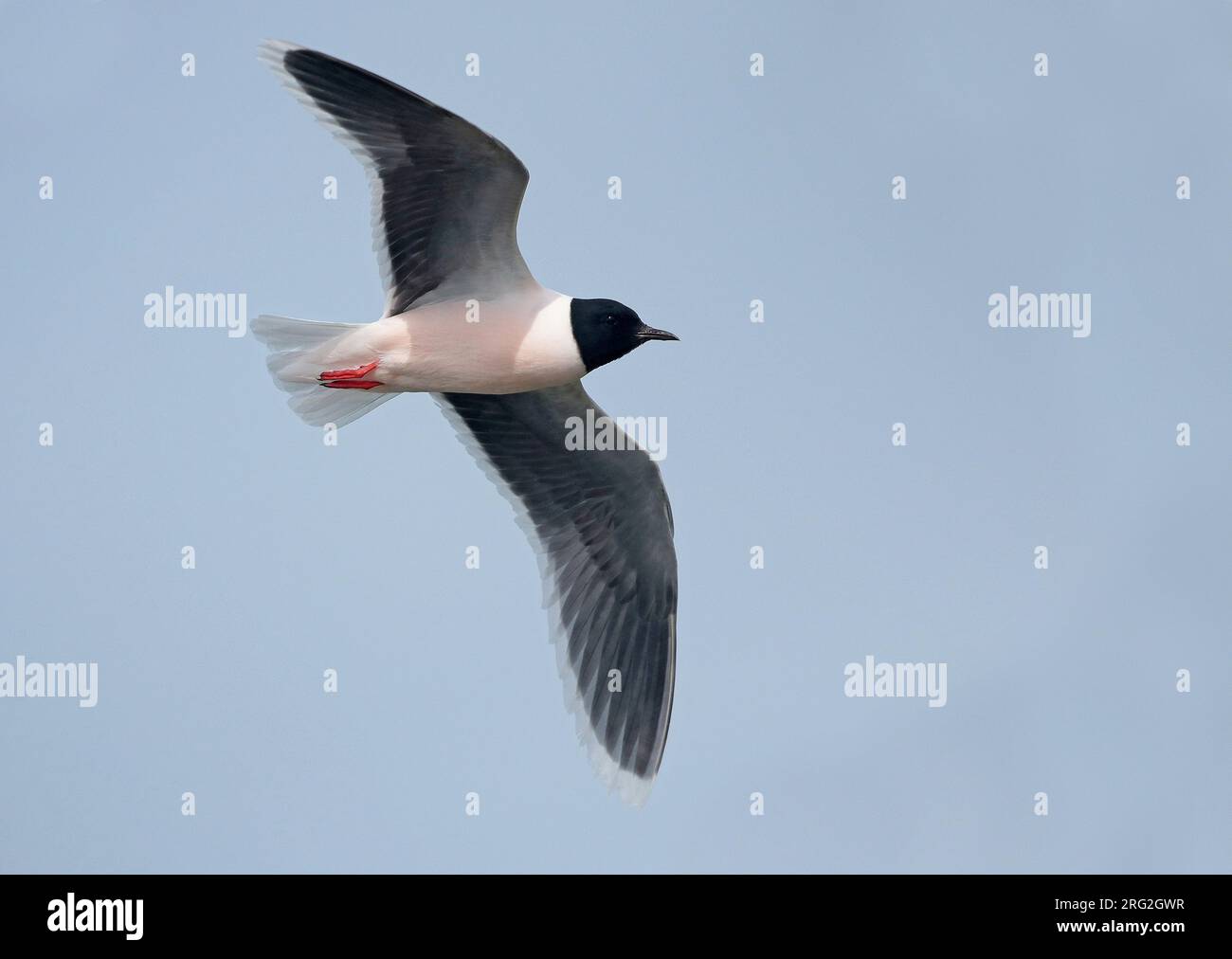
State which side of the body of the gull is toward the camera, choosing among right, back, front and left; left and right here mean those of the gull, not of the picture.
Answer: right
